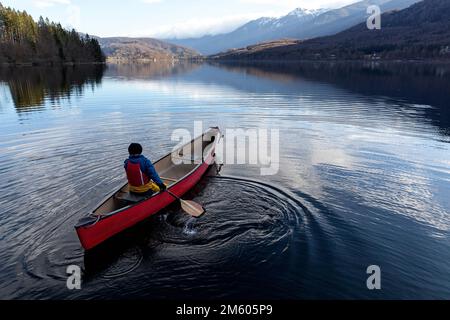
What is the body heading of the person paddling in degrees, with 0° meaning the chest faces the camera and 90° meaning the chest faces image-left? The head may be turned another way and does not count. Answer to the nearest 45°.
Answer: approximately 225°
